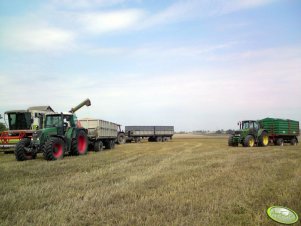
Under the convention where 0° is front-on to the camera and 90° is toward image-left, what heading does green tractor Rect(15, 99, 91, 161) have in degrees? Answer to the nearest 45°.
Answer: approximately 45°

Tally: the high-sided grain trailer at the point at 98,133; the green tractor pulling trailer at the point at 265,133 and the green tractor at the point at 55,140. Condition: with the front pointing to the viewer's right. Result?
0

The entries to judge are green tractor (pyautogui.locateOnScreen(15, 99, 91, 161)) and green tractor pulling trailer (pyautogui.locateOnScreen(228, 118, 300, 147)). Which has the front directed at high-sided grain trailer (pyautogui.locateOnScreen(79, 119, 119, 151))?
the green tractor pulling trailer

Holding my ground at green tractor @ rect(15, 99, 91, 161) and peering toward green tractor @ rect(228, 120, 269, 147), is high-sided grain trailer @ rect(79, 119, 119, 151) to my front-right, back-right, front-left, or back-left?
front-left

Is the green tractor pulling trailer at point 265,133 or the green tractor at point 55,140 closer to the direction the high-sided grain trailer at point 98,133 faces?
the green tractor

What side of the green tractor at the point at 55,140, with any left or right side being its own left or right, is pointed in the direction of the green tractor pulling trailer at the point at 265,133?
back

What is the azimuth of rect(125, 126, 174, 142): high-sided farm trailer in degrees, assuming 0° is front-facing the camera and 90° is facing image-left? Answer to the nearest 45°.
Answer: approximately 90°

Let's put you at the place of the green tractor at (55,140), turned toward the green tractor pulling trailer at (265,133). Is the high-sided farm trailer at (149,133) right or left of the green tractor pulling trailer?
left

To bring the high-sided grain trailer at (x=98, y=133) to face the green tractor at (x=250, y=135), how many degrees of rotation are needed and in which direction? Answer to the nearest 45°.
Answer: approximately 135° to its left

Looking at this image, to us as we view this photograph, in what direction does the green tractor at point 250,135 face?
facing the viewer and to the left of the viewer

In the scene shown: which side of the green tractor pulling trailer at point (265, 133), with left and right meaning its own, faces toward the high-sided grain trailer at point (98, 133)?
front

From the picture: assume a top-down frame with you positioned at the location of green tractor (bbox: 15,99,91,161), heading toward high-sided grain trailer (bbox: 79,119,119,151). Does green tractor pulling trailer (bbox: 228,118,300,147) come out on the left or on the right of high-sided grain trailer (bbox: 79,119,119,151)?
right
